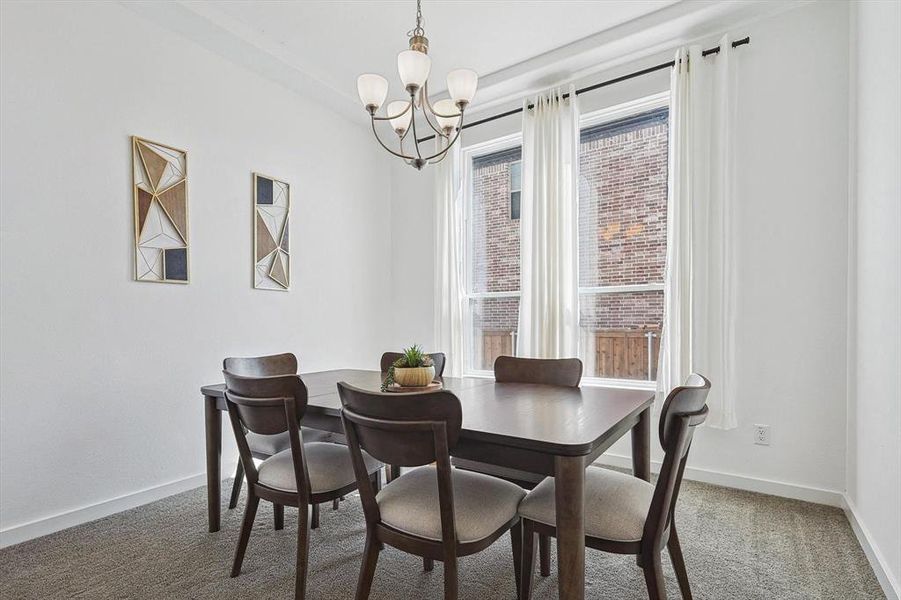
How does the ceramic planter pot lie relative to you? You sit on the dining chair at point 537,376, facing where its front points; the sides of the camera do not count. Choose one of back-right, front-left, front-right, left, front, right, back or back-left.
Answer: front

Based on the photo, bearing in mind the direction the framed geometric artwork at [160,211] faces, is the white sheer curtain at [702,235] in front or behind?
in front

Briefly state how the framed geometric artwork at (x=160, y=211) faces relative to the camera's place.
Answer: facing the viewer and to the right of the viewer

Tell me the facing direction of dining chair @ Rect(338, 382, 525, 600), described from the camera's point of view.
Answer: facing away from the viewer and to the right of the viewer

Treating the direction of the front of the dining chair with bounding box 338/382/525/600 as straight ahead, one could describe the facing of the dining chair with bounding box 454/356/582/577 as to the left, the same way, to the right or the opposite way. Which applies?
the opposite way

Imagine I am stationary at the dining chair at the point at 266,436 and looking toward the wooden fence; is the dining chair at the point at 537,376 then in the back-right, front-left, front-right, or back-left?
front-right

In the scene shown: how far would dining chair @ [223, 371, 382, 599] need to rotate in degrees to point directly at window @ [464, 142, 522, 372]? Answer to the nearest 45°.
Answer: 0° — it already faces it

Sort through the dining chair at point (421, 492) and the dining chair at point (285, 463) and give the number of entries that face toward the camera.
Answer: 0

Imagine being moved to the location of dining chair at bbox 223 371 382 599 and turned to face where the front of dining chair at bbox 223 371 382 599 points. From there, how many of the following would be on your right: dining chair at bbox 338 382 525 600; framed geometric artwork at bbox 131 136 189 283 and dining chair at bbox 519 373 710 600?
2

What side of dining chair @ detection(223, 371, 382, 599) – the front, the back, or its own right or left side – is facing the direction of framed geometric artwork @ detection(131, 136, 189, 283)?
left

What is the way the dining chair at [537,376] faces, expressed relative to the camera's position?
facing the viewer and to the left of the viewer

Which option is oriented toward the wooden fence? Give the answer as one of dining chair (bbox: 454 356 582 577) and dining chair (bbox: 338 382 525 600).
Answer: dining chair (bbox: 338 382 525 600)

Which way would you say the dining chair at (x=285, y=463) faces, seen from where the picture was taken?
facing away from the viewer and to the right of the viewer

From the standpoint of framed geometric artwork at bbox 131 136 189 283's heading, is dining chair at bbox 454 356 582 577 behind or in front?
in front
